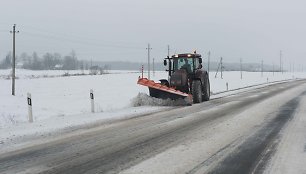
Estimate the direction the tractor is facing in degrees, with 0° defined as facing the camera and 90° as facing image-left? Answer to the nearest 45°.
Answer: approximately 45°
